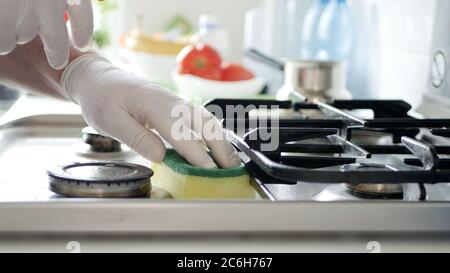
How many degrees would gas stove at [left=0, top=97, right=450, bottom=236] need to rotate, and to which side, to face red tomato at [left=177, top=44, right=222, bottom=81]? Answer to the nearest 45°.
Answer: approximately 180°

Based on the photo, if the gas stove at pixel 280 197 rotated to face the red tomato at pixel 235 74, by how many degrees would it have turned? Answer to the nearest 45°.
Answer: approximately 180°

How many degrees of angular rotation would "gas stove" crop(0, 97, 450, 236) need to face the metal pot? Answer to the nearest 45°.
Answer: approximately 180°

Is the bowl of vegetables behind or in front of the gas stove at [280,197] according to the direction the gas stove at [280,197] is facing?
behind

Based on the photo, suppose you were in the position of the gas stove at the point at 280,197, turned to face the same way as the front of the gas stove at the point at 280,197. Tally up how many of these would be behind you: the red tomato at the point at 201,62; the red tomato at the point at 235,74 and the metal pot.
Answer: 3

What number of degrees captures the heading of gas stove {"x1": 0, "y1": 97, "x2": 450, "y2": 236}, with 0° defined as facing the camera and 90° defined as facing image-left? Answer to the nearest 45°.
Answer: approximately 0°
